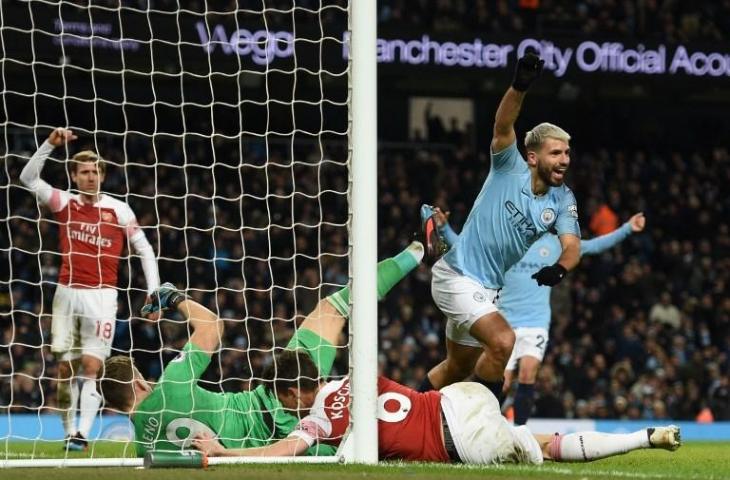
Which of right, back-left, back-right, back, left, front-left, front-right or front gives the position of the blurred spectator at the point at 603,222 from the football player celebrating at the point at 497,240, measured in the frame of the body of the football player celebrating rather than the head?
back-left

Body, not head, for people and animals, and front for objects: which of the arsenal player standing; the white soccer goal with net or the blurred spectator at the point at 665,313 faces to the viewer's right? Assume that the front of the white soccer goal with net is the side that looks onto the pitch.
the white soccer goal with net

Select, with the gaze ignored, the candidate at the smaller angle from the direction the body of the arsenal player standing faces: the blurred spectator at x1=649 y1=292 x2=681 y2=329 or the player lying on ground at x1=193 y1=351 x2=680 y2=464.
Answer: the player lying on ground

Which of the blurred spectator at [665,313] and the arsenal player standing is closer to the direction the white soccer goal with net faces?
the blurred spectator

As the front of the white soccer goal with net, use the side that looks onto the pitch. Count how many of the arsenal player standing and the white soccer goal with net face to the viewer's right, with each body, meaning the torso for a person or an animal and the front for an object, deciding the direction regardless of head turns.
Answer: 1

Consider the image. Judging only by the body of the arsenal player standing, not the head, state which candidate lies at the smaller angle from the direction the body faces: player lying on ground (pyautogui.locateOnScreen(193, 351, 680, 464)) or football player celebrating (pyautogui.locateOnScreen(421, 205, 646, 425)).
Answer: the player lying on ground

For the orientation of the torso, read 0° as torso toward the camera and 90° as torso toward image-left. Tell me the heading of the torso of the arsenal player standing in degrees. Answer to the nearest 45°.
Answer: approximately 0°

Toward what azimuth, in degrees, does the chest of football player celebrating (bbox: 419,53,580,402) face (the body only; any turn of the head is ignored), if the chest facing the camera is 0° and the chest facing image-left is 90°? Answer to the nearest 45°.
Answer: approximately 315°

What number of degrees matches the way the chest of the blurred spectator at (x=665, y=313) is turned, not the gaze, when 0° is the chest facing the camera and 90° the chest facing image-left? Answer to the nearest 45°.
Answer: approximately 0°

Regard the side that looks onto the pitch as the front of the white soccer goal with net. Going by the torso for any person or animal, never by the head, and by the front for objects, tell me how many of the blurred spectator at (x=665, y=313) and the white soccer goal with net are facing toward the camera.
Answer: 1

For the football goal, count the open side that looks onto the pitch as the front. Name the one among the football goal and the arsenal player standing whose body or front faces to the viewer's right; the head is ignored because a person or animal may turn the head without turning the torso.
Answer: the football goal

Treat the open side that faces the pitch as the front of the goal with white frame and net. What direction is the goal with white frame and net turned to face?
to the viewer's right

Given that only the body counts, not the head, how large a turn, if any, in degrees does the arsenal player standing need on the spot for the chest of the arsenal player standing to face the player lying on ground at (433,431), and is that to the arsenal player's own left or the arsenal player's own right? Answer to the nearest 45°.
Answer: approximately 45° to the arsenal player's own left
